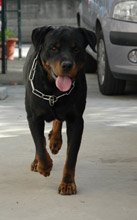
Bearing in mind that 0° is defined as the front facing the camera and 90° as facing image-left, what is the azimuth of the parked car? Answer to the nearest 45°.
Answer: approximately 0°

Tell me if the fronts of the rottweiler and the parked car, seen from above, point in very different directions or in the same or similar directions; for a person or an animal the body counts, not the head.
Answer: same or similar directions

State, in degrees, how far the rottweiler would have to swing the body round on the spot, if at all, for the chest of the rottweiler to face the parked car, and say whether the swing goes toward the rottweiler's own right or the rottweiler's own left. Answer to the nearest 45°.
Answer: approximately 180°

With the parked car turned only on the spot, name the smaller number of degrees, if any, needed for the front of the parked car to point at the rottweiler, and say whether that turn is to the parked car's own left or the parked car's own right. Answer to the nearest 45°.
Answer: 0° — it already faces it

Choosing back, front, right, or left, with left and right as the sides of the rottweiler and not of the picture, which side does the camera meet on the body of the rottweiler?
front
